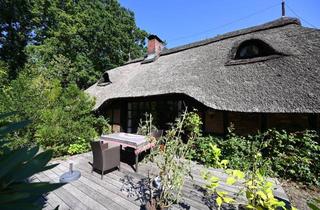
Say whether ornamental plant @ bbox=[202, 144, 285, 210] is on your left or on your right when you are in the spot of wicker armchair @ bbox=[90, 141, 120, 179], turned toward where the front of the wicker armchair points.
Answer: on your right

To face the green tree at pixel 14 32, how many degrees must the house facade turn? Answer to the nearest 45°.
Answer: approximately 45° to its right

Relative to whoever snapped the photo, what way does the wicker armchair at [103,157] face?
facing away from the viewer and to the right of the viewer

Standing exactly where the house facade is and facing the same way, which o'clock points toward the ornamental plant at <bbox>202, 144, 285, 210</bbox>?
The ornamental plant is roughly at 11 o'clock from the house facade.

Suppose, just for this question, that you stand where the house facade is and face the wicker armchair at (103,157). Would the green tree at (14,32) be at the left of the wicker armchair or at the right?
right

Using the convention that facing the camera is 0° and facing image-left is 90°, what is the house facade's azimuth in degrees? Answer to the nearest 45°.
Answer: approximately 45°

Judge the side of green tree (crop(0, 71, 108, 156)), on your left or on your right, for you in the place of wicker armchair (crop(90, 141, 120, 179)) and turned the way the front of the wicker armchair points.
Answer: on your left

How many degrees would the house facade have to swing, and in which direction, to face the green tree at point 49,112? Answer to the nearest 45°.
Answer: approximately 45° to its right
